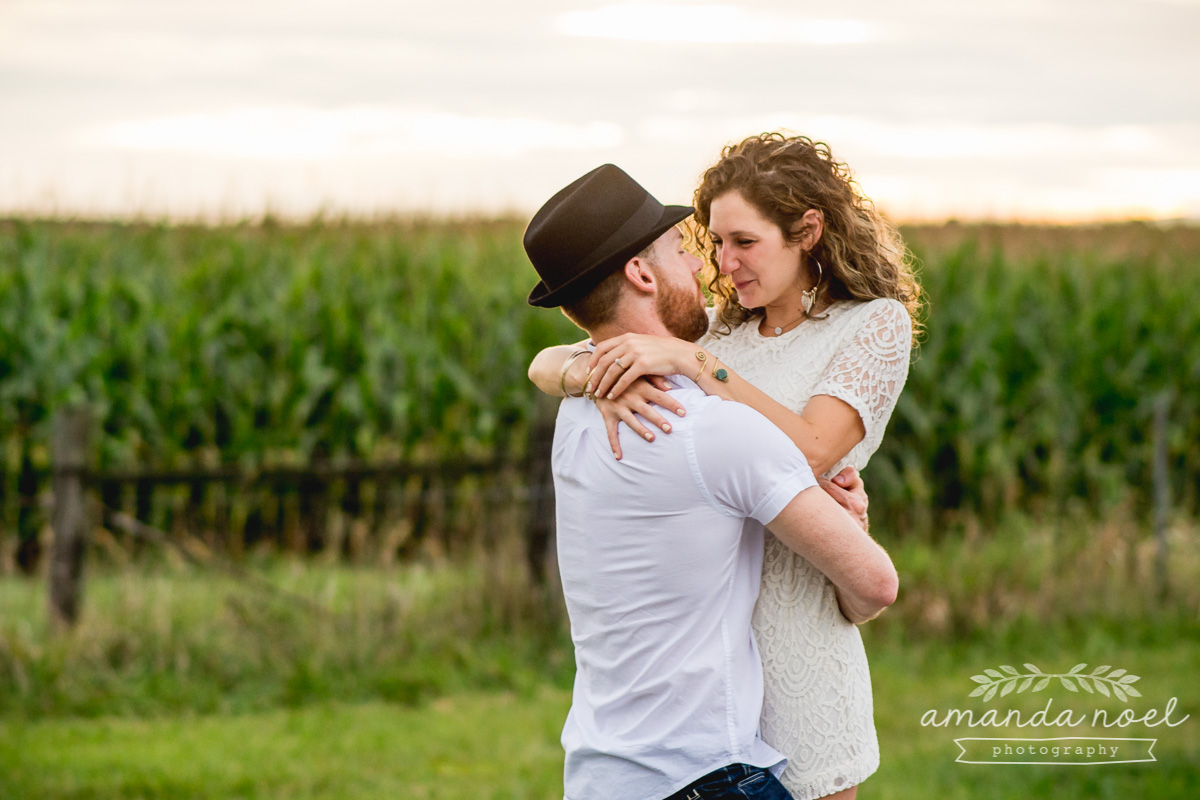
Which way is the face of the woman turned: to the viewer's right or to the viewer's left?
to the viewer's left

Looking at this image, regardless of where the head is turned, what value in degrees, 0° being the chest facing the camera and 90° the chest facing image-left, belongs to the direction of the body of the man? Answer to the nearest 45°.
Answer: approximately 225°
